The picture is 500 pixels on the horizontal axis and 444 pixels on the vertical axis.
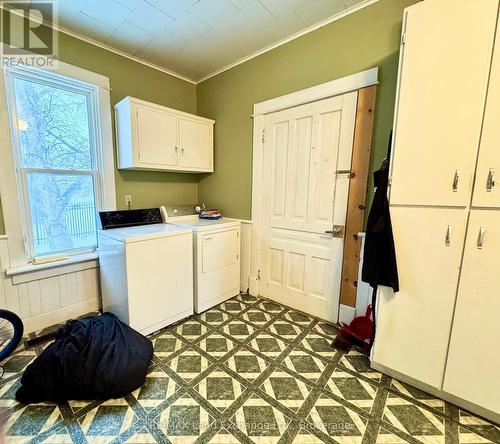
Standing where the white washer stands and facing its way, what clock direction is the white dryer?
The white dryer is roughly at 10 o'clock from the white washer.

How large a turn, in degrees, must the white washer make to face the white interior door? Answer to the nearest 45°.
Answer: approximately 45° to its left

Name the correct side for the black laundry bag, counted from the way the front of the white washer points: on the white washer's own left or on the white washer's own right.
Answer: on the white washer's own right

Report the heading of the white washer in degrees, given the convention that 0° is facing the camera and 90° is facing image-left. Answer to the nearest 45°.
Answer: approximately 315°

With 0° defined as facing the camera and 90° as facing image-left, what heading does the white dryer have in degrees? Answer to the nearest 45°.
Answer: approximately 315°

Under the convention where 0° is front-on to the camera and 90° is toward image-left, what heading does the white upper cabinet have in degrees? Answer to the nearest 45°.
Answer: approximately 315°
